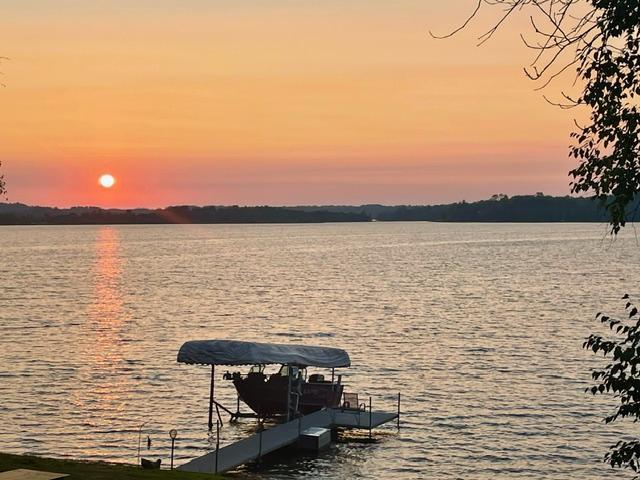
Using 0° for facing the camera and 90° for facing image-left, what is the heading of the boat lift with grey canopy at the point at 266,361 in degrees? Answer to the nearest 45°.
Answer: approximately 45°
